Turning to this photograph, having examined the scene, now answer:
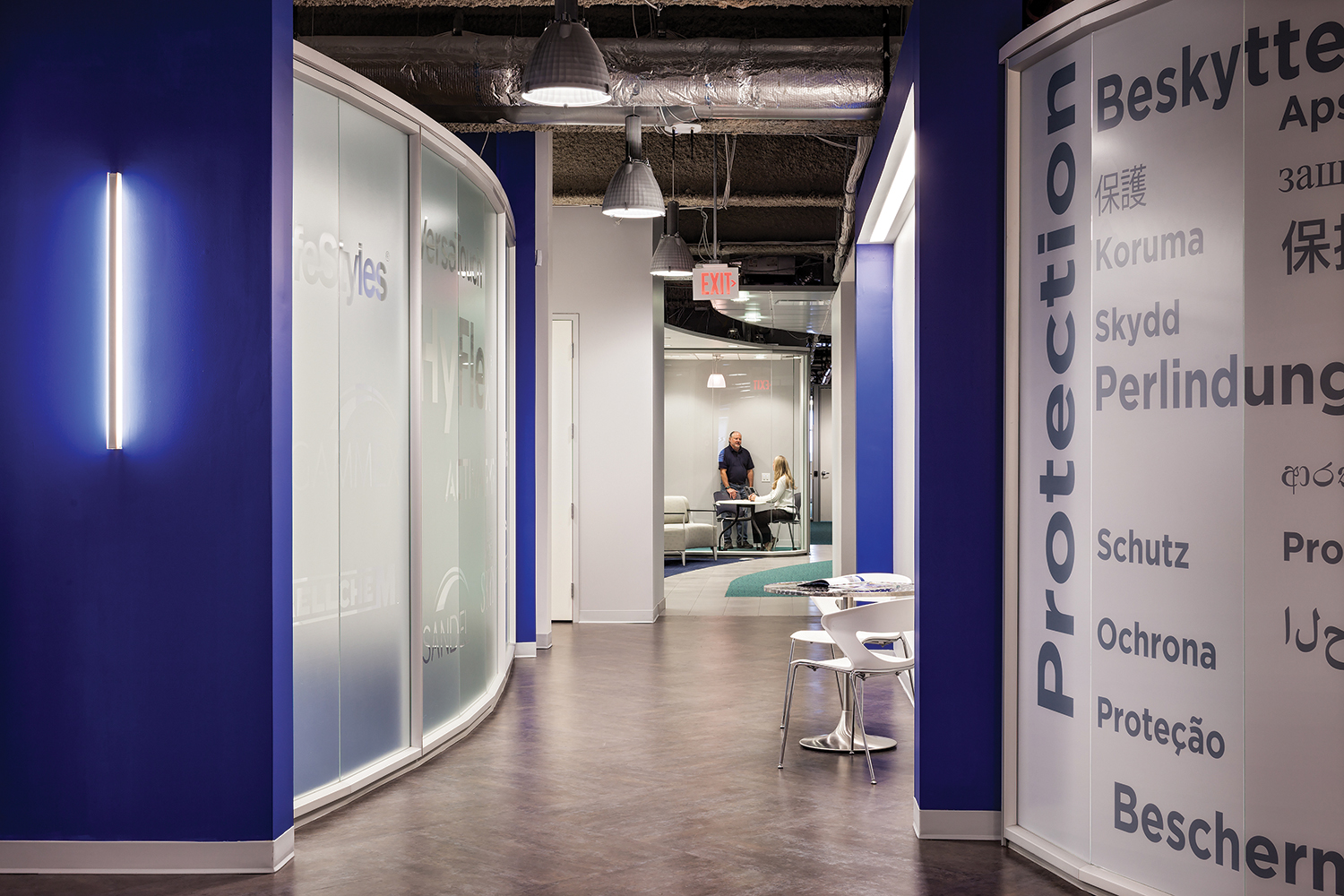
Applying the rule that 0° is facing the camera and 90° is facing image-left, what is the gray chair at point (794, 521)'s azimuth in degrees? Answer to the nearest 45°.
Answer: approximately 90°

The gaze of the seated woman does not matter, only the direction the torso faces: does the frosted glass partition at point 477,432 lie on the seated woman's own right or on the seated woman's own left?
on the seated woman's own left

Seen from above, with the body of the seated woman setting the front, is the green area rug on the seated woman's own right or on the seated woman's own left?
on the seated woman's own left

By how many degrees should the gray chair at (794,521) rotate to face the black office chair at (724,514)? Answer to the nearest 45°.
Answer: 0° — it already faces it

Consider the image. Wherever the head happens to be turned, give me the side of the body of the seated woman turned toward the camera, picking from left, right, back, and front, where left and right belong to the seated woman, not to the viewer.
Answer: left

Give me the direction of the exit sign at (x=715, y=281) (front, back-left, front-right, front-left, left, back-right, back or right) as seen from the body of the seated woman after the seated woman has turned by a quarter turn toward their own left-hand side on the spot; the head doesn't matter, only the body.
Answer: front

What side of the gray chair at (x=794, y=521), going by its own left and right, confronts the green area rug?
left

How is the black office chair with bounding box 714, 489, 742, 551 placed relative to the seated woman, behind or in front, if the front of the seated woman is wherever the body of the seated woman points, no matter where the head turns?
in front

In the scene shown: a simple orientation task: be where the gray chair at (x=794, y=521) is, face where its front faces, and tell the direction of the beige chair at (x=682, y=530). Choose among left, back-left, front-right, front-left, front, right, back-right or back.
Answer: front-left

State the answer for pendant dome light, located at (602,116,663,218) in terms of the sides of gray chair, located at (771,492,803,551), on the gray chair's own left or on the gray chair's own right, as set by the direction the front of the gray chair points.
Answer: on the gray chair's own left

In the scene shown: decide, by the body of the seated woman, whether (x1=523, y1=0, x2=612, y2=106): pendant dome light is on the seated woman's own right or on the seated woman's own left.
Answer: on the seated woman's own left

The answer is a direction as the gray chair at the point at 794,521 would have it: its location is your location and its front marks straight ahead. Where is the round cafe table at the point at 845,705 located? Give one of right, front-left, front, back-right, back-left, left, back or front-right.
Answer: left
